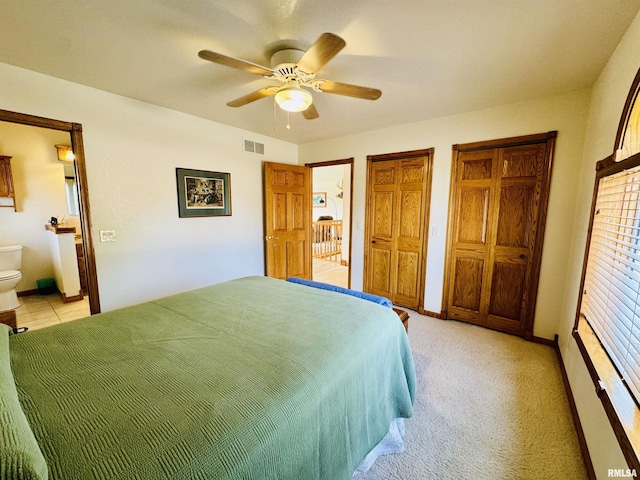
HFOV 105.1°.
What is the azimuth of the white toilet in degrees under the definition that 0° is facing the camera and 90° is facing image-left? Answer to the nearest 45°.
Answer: approximately 315°

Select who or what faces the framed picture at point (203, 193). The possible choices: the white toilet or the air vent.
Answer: the white toilet

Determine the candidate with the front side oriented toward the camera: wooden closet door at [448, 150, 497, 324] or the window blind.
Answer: the wooden closet door

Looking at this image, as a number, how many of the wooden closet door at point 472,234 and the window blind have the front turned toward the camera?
1

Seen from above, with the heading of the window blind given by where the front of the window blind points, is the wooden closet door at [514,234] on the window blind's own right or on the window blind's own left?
on the window blind's own right

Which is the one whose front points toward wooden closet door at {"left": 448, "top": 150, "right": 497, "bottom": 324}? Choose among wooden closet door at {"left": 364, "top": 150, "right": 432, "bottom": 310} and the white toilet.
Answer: the white toilet

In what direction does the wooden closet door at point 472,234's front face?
toward the camera

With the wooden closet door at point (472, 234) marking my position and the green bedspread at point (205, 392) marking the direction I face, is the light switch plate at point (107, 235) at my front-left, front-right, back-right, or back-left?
front-right

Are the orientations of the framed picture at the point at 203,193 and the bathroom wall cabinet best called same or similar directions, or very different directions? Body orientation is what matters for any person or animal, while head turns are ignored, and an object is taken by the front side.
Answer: same or similar directions

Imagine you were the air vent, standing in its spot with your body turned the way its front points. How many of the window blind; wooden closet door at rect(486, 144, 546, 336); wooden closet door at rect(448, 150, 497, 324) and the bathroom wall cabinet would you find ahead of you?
3

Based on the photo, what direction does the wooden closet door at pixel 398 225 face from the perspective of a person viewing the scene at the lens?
facing the viewer and to the left of the viewer

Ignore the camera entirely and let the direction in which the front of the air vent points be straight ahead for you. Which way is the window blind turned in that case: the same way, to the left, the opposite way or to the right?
the opposite way

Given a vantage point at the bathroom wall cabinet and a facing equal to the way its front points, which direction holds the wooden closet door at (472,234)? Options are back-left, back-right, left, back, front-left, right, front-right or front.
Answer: front

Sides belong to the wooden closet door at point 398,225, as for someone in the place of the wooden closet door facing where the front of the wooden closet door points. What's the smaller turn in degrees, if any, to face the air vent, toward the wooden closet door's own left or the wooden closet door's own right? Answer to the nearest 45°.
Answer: approximately 45° to the wooden closet door's own right

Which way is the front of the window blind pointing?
to the viewer's left

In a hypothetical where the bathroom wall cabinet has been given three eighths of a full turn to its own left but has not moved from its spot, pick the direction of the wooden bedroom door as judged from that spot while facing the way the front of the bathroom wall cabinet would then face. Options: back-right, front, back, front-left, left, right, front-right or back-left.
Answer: back-right

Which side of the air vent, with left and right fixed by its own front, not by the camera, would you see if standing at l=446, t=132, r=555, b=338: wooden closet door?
front
